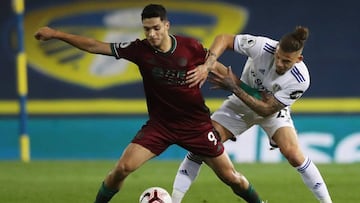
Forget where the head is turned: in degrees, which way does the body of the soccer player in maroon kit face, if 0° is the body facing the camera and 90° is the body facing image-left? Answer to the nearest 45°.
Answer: approximately 0°
